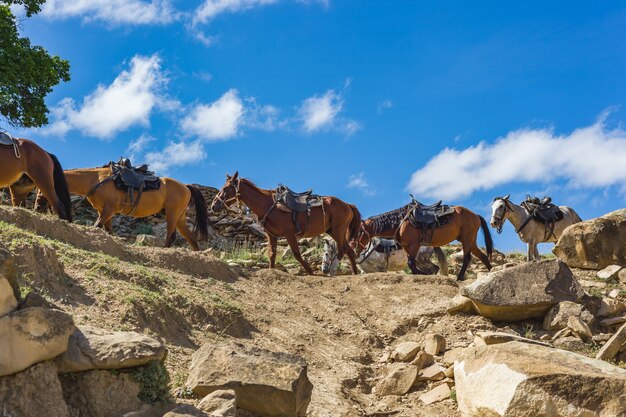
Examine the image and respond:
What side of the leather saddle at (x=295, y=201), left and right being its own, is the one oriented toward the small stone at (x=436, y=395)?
left

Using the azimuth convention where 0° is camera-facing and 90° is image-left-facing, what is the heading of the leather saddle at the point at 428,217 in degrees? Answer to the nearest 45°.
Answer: approximately 90°

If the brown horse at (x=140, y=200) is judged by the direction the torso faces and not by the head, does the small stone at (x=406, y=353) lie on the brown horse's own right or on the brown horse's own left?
on the brown horse's own left

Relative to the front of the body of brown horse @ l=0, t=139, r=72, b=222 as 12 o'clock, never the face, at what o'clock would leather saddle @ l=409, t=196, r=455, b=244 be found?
The leather saddle is roughly at 6 o'clock from the brown horse.

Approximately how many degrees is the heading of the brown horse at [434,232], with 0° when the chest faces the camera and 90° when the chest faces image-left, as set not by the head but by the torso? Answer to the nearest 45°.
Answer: approximately 90°

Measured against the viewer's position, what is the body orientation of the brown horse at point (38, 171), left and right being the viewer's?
facing to the left of the viewer

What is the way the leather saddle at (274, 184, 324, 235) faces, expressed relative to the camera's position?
facing to the left of the viewer

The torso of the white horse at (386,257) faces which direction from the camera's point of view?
to the viewer's left

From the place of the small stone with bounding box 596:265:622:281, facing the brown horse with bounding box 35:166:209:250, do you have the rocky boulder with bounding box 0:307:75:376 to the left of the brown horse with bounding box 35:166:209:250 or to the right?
left

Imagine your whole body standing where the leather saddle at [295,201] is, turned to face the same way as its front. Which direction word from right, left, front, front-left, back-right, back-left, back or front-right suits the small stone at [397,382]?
left

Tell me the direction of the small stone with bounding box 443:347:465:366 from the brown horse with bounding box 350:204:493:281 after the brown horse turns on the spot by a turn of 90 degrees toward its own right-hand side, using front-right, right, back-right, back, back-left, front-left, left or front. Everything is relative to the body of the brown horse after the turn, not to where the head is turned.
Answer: back

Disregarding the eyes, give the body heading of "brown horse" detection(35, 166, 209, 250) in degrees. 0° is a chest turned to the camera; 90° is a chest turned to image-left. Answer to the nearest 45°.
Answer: approximately 90°

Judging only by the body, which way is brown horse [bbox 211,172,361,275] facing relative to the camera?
to the viewer's left

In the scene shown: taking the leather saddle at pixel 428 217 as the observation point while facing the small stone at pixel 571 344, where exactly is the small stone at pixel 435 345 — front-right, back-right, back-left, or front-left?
front-right

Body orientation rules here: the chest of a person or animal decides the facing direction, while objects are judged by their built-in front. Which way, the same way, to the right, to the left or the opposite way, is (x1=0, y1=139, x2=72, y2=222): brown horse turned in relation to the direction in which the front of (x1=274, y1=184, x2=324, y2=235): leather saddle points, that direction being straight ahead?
the same way

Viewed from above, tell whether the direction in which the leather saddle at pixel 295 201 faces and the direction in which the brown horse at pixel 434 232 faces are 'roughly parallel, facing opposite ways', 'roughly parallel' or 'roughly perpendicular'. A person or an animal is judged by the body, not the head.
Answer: roughly parallel

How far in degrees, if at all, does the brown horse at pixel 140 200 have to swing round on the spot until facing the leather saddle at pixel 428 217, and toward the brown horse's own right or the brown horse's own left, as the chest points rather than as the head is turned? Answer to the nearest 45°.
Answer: approximately 180°
